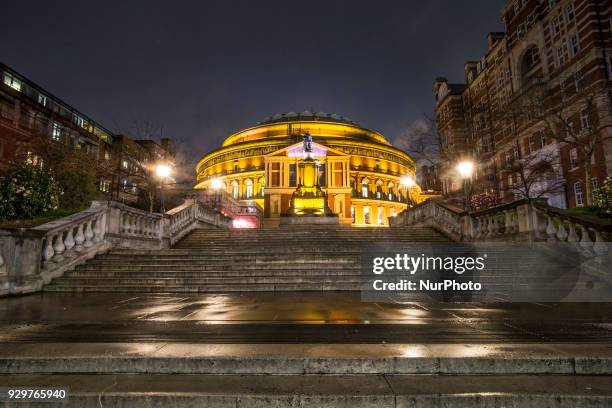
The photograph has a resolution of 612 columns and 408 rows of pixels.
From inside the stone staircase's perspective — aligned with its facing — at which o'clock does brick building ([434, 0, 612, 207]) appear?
The brick building is roughly at 8 o'clock from the stone staircase.

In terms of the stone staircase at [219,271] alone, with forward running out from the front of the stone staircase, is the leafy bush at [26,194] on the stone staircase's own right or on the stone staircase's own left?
on the stone staircase's own right

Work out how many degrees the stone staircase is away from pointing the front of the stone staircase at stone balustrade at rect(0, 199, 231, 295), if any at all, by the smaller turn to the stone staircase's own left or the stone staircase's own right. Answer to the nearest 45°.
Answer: approximately 90° to the stone staircase's own right

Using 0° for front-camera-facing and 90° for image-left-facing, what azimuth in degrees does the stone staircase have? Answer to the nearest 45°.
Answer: approximately 0°

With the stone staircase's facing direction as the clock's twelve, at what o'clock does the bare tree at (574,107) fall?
The bare tree is roughly at 8 o'clock from the stone staircase.

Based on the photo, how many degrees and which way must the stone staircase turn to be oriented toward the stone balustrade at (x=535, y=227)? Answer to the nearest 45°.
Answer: approximately 90° to its left

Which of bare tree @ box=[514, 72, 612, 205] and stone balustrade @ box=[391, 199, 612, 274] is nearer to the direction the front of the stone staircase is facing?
the stone balustrade

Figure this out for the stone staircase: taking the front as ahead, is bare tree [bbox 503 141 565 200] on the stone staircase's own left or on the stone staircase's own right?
on the stone staircase's own left
